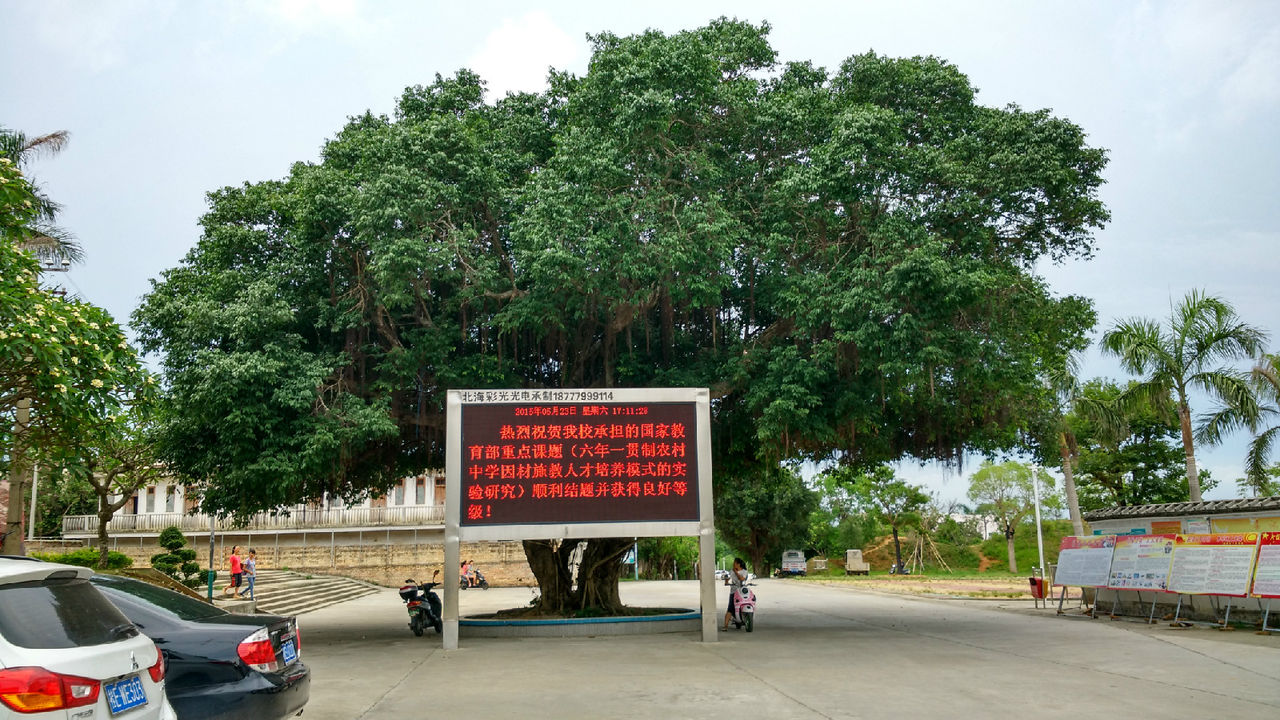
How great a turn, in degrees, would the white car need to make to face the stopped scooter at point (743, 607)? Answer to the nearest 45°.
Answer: approximately 90° to its right

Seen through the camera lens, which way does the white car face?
facing away from the viewer and to the left of the viewer

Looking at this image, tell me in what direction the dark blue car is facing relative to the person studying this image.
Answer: facing away from the viewer and to the left of the viewer

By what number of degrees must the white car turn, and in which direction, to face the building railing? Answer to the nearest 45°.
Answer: approximately 45° to its right
